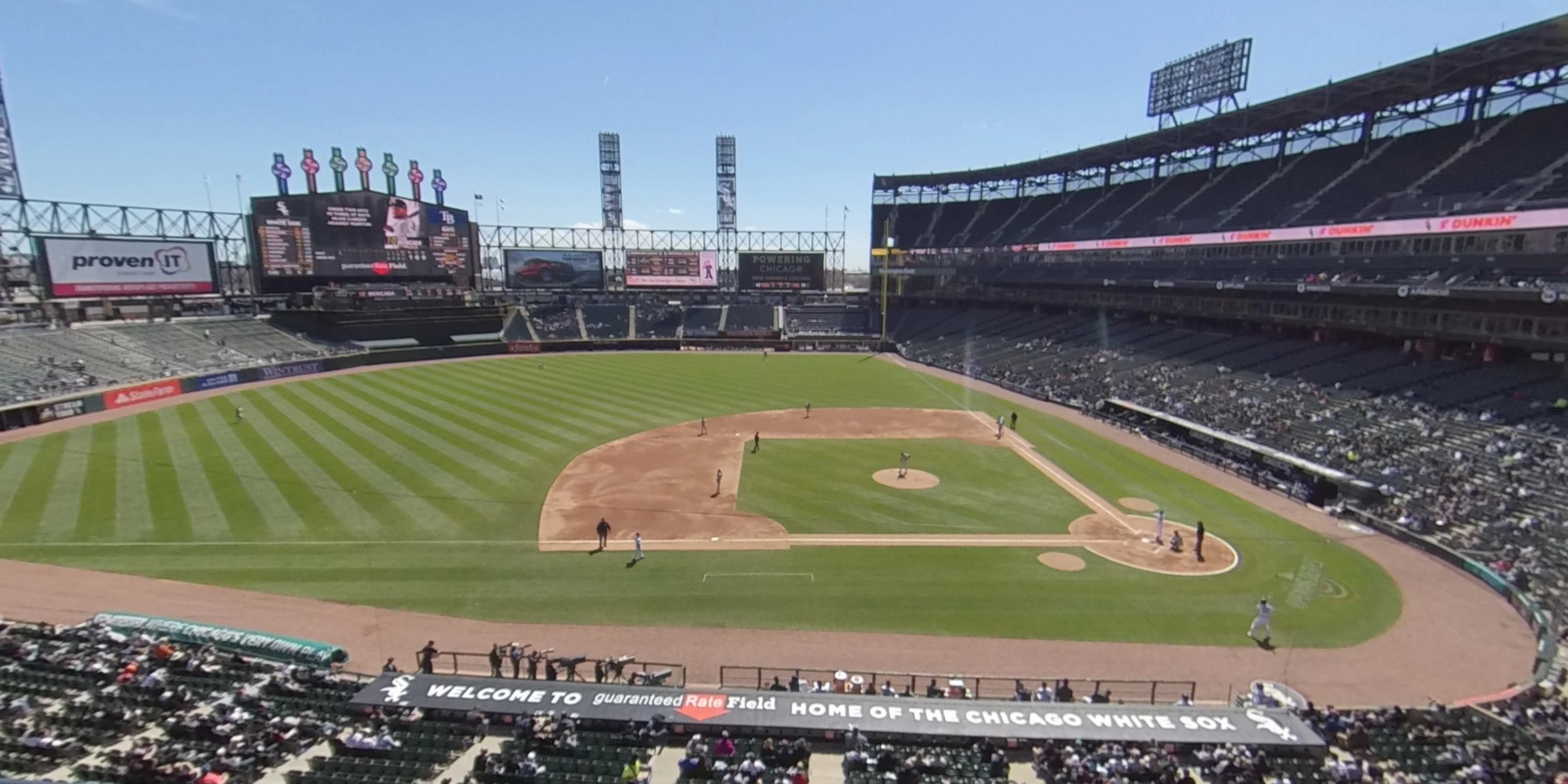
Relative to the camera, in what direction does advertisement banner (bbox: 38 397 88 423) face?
facing the viewer and to the right of the viewer

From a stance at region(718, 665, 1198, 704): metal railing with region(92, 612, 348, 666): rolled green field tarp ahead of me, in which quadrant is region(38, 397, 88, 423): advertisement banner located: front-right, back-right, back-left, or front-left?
front-right

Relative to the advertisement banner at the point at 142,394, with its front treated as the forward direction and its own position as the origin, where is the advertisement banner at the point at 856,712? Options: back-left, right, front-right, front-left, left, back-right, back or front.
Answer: front-right

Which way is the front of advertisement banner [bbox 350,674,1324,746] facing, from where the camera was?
facing the viewer

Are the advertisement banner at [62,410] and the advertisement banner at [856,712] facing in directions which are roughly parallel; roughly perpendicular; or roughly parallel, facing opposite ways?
roughly perpendicular

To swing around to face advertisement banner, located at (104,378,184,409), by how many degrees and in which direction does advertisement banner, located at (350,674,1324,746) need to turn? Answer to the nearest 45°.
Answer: approximately 135° to its right

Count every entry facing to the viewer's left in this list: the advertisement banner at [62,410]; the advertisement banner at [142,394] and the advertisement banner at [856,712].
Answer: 0

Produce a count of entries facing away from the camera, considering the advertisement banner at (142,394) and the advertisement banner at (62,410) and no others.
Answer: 0

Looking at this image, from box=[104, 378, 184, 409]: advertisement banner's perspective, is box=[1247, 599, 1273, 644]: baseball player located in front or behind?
in front

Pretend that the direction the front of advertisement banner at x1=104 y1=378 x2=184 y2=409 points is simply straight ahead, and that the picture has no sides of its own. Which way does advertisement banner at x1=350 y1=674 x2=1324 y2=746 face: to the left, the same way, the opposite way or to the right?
to the right

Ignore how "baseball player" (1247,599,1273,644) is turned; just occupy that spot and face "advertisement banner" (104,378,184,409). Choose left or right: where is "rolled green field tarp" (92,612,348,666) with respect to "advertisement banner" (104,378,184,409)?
left

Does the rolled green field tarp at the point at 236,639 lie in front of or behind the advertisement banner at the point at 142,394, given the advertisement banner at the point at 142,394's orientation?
in front

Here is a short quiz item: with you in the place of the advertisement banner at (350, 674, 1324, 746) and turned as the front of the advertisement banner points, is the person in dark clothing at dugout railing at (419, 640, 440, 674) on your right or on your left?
on your right

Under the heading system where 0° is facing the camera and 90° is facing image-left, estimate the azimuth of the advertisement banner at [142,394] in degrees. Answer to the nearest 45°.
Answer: approximately 315°

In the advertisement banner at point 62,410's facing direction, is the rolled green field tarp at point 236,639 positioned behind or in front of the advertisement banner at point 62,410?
in front
